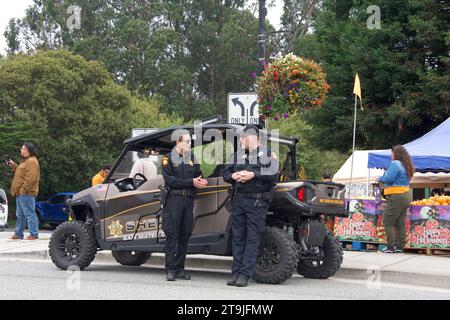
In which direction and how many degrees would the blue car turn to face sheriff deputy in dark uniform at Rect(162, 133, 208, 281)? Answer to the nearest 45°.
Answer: approximately 90° to its left

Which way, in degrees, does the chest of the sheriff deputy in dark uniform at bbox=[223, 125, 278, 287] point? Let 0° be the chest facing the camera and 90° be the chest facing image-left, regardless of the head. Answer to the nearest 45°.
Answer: approximately 45°

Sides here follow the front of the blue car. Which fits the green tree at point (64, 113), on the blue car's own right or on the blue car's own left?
on the blue car's own right

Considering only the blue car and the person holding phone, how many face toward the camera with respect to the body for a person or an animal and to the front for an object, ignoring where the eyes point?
0

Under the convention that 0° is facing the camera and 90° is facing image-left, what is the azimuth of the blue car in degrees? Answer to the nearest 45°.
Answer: approximately 90°

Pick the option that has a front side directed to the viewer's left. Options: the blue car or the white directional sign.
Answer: the blue car

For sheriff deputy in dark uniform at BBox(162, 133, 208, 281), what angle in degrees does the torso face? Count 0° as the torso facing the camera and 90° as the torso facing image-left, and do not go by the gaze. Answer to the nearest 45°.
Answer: approximately 315°

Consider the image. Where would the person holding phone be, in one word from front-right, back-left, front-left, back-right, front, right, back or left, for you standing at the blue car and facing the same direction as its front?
left

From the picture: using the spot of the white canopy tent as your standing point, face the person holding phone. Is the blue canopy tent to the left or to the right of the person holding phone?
left
